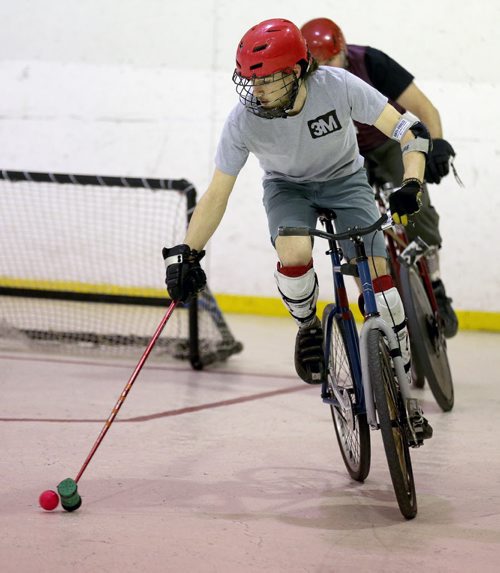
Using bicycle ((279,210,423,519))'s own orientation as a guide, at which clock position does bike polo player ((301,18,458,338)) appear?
The bike polo player is roughly at 6 o'clock from the bicycle.

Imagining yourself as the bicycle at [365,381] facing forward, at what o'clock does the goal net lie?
The goal net is roughly at 5 o'clock from the bicycle.

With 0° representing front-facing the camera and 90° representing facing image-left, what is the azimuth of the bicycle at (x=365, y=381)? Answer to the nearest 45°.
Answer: approximately 0°

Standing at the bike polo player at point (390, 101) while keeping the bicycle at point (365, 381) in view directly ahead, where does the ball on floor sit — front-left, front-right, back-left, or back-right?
front-right

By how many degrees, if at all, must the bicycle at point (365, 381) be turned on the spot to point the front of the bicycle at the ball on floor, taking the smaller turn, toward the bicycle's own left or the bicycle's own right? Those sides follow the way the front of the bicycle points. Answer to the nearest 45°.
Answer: approximately 90° to the bicycle's own right

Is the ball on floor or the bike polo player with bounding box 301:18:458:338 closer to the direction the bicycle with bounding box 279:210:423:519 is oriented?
the ball on floor

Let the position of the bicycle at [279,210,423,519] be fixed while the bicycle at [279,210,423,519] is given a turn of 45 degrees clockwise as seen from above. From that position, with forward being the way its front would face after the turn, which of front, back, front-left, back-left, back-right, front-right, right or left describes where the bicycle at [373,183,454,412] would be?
back-right

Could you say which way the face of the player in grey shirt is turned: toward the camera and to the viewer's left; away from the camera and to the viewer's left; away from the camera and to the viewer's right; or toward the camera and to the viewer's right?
toward the camera and to the viewer's left

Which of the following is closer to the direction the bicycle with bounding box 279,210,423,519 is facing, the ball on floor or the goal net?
the ball on floor
